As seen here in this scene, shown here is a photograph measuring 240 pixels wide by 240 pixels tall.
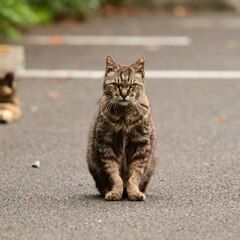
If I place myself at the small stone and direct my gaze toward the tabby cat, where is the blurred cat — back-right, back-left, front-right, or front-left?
back-left

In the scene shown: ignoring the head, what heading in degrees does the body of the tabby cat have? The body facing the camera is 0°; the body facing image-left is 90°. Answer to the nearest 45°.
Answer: approximately 0°

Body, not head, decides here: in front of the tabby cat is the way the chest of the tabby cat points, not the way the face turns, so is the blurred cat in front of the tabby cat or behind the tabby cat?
behind
